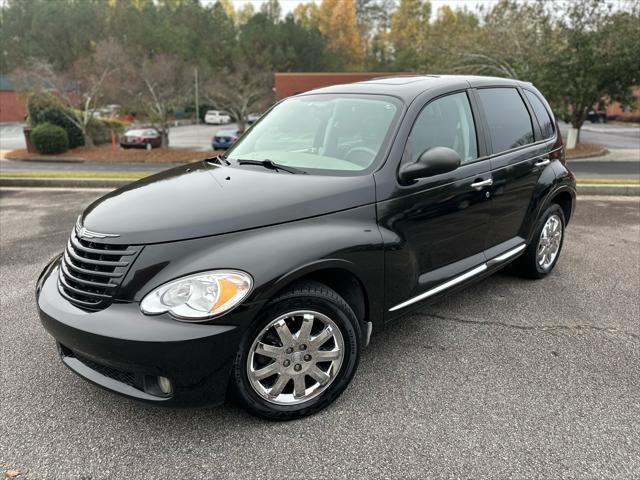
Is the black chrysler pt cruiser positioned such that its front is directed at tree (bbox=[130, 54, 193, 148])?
no

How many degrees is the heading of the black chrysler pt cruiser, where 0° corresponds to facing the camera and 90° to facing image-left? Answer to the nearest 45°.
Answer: approximately 45°

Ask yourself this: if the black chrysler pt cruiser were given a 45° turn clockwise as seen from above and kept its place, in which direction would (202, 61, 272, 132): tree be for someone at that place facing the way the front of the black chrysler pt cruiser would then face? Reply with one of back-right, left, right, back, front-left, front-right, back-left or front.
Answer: right

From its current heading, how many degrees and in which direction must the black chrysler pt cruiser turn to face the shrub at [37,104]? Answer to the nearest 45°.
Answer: approximately 90° to its right

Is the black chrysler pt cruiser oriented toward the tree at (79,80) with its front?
no

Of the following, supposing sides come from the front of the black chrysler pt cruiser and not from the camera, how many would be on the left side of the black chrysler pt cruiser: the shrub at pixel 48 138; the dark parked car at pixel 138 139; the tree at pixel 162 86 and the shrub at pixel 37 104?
0

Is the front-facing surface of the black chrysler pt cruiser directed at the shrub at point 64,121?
no

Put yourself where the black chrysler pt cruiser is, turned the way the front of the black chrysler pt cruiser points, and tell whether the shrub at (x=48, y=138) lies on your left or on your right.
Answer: on your right

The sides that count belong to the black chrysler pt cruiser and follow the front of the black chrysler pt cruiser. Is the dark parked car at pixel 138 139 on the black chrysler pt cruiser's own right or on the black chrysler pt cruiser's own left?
on the black chrysler pt cruiser's own right

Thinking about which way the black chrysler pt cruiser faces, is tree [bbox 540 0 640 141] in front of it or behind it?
behind
